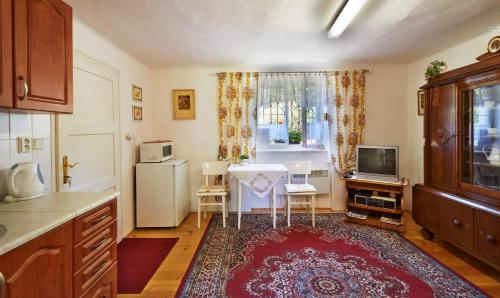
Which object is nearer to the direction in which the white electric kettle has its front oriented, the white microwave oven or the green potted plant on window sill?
the green potted plant on window sill

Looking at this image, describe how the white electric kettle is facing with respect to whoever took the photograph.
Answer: facing to the right of the viewer

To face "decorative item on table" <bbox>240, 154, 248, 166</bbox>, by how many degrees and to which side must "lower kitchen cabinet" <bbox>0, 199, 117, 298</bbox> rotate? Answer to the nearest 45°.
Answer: approximately 90° to its left

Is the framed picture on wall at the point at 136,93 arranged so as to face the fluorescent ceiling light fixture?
yes

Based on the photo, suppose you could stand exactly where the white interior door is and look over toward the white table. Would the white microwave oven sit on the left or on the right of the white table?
left

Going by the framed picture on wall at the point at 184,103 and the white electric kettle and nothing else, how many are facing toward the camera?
1

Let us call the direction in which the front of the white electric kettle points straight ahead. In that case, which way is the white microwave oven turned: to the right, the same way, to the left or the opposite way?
to the right

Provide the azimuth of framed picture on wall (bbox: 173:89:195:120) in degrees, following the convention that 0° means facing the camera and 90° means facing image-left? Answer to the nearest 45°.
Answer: approximately 0°

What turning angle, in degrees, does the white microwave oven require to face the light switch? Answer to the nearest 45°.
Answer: approximately 90° to its right

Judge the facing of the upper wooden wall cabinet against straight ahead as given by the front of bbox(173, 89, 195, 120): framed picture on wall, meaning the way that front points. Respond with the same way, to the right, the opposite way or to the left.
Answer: to the left

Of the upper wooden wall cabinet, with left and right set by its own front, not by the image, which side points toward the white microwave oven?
left
